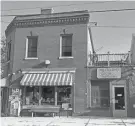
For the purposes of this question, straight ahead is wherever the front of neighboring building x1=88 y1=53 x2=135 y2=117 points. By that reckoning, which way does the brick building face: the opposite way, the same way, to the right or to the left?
the same way

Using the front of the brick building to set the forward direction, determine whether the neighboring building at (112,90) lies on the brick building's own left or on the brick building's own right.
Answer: on the brick building's own left

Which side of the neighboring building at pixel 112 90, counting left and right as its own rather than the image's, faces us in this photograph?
front

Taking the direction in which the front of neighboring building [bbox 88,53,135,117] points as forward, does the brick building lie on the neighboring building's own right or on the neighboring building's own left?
on the neighboring building's own right

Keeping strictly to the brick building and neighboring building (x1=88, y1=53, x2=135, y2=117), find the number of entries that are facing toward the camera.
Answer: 2
